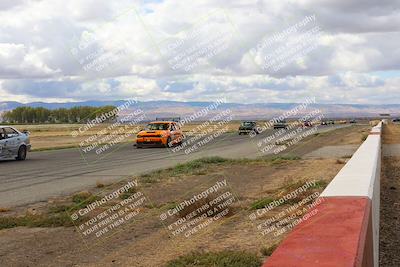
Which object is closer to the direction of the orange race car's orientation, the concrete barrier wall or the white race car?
the white race car

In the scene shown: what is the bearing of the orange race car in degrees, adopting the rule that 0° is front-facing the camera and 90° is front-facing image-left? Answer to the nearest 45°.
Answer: approximately 45°

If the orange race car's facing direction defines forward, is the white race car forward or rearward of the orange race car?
forward
